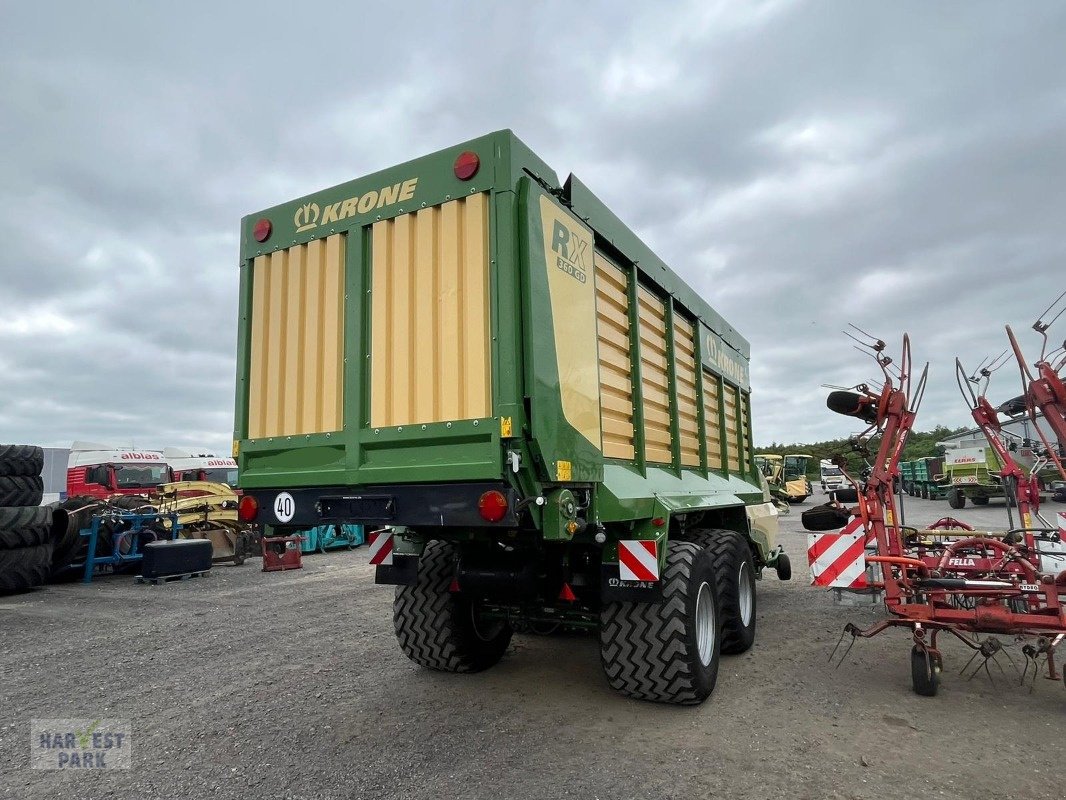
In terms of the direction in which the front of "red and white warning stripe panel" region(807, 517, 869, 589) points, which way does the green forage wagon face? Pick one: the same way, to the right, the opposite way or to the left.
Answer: the opposite way

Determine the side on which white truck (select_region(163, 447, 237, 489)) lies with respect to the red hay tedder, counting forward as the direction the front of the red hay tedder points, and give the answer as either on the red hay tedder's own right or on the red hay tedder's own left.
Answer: on the red hay tedder's own left

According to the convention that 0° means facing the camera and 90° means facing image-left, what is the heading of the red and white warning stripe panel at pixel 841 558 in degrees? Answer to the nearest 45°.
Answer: approximately 0°

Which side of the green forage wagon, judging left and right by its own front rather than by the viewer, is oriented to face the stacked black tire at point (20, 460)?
left

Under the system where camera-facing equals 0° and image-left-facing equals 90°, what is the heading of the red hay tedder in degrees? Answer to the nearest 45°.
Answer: approximately 180°

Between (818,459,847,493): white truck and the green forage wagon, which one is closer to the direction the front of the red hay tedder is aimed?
the white truck

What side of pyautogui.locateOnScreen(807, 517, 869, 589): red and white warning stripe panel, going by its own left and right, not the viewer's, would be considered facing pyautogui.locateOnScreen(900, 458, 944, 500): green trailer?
back

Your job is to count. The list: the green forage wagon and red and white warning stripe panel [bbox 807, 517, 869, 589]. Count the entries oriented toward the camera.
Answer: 1

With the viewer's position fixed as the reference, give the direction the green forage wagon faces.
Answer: facing away from the viewer and to the right of the viewer

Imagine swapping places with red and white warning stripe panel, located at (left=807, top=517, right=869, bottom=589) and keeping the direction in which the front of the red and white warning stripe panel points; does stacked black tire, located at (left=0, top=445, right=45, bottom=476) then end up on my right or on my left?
on my right

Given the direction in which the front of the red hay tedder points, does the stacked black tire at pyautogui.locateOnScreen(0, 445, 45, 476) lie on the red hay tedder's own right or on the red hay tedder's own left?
on the red hay tedder's own left
